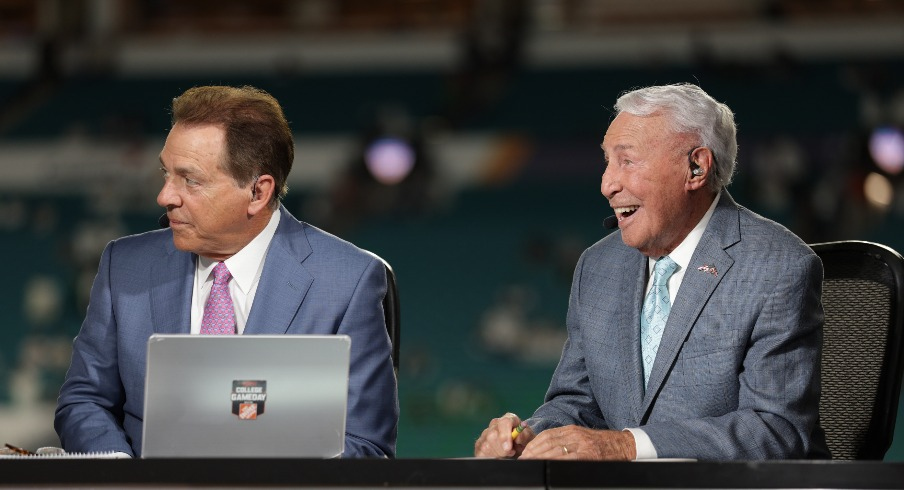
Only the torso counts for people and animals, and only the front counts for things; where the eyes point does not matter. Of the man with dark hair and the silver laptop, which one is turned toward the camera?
the man with dark hair

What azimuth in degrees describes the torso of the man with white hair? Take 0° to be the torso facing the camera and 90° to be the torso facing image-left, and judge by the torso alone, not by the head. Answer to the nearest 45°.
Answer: approximately 45°

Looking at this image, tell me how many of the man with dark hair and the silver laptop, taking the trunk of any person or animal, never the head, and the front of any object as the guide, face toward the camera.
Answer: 1

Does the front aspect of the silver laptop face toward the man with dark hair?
yes

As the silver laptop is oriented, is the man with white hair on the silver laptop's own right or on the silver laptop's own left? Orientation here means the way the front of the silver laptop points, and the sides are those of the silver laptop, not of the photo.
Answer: on the silver laptop's own right

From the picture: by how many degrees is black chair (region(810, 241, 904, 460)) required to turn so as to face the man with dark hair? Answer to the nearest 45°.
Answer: approximately 45° to its right

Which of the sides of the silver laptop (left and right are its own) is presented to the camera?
back

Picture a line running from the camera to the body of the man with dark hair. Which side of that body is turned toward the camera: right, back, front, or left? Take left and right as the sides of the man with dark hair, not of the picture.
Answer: front

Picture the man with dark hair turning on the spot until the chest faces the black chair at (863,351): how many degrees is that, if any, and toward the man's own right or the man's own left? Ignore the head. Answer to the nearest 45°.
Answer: approximately 90° to the man's own left

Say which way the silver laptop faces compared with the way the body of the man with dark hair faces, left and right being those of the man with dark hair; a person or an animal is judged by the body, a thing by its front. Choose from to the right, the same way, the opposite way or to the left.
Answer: the opposite way

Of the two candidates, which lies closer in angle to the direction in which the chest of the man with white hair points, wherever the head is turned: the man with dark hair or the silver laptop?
the silver laptop

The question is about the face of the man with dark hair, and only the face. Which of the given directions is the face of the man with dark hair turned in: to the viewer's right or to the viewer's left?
to the viewer's left

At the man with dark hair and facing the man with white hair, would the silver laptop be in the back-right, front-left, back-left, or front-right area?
front-right
